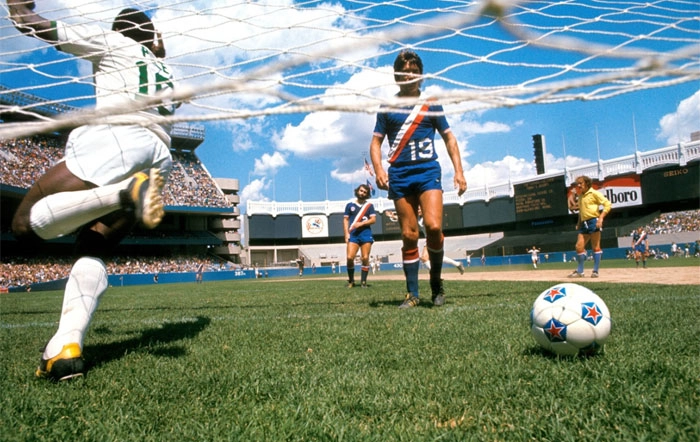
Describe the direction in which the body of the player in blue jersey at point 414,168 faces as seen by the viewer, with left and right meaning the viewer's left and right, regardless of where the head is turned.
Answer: facing the viewer

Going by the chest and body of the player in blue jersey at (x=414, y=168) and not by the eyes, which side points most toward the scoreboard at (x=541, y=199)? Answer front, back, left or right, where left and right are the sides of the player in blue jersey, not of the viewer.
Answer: back

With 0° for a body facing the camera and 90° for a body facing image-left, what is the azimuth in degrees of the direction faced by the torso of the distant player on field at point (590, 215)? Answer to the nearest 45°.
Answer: approximately 45°

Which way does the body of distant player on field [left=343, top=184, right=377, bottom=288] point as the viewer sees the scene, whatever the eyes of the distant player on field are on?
toward the camera

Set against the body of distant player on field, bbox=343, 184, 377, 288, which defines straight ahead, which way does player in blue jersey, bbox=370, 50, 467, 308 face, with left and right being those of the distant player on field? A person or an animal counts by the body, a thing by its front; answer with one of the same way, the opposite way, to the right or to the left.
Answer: the same way

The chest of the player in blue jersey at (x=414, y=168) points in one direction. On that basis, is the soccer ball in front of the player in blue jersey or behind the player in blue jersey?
in front

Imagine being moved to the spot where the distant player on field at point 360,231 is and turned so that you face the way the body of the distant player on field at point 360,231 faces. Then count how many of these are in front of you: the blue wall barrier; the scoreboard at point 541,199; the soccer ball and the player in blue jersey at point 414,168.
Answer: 2

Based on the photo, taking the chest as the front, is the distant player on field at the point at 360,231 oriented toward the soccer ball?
yes

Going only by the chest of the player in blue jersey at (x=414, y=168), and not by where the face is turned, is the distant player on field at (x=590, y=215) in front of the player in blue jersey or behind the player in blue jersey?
behind

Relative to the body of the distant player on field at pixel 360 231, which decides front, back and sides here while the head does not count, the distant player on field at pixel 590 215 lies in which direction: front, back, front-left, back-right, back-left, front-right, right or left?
left

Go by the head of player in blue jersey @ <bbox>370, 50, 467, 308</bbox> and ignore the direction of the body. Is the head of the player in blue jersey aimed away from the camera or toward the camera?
toward the camera

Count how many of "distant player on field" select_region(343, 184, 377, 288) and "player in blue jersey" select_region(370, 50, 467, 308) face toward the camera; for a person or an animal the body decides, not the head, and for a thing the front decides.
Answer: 2

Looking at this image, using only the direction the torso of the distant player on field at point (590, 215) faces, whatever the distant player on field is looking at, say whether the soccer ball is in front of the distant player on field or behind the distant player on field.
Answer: in front

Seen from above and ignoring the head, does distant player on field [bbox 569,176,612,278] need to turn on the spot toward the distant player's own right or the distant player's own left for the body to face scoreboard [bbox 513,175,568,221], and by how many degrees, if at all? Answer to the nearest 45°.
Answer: approximately 135° to the distant player's own right
